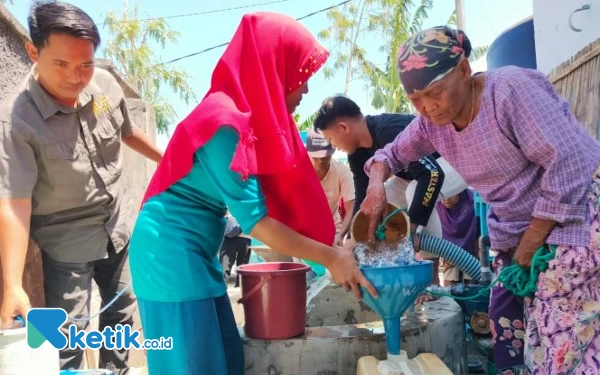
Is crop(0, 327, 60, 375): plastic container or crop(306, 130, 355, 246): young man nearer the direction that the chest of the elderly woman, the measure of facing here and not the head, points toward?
the plastic container

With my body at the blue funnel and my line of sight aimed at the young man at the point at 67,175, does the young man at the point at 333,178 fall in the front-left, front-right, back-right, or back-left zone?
front-right

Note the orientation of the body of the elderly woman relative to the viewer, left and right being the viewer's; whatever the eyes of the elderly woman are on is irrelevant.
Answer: facing the viewer and to the left of the viewer

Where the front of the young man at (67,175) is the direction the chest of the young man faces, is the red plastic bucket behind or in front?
in front

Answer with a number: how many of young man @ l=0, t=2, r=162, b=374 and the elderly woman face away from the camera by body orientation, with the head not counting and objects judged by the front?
0

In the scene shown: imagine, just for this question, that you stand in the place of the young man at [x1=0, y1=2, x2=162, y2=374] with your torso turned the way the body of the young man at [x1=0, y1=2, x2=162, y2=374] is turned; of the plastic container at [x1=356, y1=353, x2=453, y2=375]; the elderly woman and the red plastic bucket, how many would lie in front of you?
3

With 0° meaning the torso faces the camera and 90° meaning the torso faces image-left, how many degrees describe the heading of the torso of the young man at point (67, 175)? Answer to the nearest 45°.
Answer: approximately 315°

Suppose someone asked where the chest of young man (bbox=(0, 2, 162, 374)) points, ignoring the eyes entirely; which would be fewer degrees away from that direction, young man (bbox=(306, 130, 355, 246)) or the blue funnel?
the blue funnel

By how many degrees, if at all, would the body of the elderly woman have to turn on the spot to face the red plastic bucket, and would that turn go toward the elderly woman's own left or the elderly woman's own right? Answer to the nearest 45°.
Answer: approximately 45° to the elderly woman's own right

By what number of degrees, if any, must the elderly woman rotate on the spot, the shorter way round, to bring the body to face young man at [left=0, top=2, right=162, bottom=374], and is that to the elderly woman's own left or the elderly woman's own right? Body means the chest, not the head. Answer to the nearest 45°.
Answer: approximately 45° to the elderly woman's own right

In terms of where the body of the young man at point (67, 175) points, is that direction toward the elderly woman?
yes

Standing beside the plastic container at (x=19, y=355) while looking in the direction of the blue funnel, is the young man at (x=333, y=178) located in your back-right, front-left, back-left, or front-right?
front-left

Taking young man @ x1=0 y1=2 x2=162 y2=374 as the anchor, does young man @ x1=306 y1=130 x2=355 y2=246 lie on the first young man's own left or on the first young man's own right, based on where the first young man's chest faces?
on the first young man's own left
